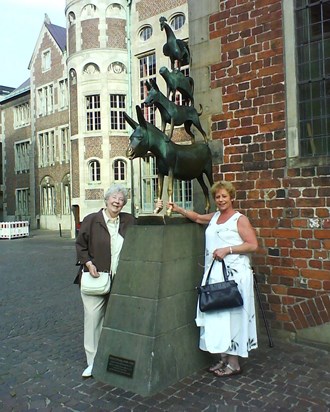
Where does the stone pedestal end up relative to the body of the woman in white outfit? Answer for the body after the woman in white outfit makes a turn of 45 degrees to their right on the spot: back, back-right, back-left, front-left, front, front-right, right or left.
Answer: front

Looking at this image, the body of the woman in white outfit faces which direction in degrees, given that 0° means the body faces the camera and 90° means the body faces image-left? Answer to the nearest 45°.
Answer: approximately 45°

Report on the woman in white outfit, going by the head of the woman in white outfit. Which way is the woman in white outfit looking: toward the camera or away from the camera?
toward the camera

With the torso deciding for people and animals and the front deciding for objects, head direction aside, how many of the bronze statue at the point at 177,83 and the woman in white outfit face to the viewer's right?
0

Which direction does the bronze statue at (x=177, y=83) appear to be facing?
to the viewer's left
